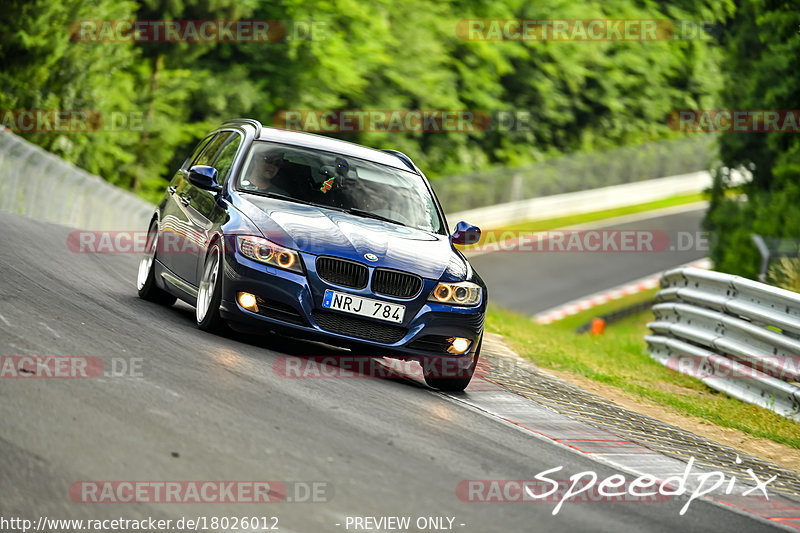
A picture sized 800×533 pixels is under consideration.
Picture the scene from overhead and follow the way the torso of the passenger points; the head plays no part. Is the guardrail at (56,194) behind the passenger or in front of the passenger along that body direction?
behind

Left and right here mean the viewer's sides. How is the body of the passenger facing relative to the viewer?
facing the viewer and to the right of the viewer

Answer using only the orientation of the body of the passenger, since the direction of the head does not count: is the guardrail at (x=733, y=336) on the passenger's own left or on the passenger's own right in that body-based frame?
on the passenger's own left
